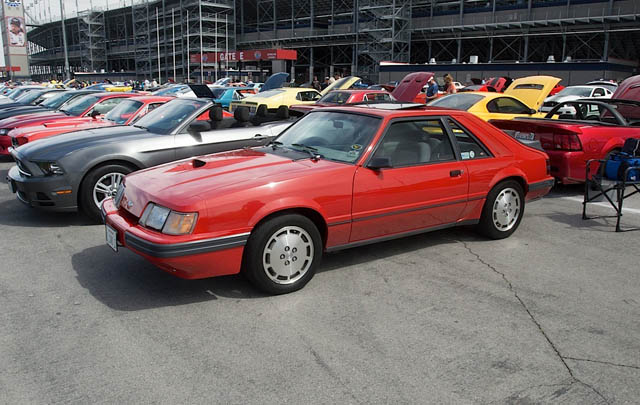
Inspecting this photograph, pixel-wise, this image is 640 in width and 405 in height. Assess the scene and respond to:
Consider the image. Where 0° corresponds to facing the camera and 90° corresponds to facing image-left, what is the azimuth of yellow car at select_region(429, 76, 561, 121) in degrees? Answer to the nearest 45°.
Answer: approximately 225°

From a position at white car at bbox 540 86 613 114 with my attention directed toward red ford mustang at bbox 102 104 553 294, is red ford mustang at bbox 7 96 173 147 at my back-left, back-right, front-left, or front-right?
front-right

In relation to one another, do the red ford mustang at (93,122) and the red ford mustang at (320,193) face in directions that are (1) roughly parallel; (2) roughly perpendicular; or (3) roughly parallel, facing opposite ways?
roughly parallel

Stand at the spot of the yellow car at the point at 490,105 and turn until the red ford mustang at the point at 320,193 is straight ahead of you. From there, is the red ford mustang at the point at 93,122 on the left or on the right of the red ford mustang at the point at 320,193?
right

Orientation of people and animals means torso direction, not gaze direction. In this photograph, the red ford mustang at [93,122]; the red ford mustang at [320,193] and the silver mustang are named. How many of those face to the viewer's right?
0

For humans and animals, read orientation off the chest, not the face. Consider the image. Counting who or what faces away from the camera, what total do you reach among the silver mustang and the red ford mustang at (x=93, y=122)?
0

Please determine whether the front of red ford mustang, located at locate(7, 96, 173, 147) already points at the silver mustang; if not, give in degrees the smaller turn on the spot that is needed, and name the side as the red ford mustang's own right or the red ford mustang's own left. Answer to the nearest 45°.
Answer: approximately 45° to the red ford mustang's own left

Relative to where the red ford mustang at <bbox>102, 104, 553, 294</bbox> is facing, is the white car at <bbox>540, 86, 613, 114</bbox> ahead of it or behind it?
behind

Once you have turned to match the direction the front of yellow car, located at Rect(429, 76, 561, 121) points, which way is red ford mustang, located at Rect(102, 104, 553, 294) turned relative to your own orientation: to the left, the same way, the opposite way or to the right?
the opposite way

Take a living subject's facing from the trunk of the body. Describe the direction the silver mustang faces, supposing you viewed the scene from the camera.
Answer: facing the viewer and to the left of the viewer

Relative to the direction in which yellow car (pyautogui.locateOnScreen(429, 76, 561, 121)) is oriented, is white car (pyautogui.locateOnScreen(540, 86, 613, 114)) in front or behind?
in front

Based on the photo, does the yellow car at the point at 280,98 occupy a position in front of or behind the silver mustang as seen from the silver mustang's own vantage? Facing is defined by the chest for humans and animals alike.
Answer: behind

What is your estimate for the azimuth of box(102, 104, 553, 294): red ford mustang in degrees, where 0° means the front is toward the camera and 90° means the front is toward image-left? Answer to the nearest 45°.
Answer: approximately 45°

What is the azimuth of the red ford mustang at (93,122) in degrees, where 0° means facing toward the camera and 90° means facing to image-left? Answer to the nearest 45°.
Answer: approximately 45°
